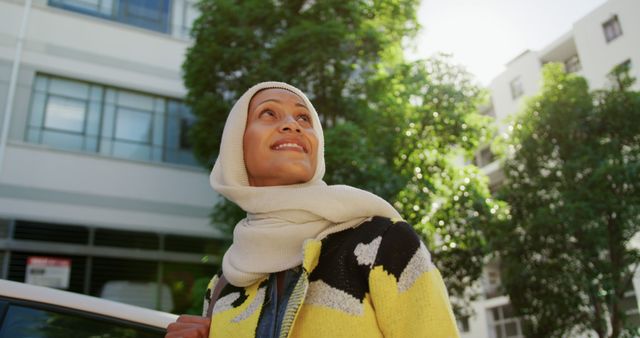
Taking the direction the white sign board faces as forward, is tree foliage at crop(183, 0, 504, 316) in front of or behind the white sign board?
in front

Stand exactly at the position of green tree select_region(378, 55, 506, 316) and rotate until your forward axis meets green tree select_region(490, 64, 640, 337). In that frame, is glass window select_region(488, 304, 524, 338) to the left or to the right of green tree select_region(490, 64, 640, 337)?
left

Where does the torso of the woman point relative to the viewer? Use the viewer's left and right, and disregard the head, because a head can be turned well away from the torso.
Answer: facing the viewer and to the left of the viewer

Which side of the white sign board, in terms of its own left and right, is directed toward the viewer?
front

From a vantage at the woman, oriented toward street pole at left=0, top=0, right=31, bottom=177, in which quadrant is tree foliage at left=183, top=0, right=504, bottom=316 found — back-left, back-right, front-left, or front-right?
front-right

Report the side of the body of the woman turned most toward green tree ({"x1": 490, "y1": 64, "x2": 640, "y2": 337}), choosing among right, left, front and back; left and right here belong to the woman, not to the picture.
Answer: back

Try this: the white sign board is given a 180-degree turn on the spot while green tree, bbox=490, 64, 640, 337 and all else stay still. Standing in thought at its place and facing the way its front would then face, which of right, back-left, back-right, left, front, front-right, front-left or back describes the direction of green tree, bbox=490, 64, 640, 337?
back-right

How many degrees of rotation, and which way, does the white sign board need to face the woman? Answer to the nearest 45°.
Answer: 0° — it already faces them

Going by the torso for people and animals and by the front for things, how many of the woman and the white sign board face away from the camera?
0

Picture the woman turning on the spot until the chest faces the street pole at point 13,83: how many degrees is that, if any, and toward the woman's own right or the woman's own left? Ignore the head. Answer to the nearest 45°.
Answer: approximately 90° to the woman's own right

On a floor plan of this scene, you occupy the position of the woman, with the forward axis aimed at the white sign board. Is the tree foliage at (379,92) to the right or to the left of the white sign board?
right

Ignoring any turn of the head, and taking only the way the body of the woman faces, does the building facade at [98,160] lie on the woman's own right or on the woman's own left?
on the woman's own right

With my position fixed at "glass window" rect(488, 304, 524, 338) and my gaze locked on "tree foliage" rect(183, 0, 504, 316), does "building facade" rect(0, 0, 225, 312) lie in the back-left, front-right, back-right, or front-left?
front-right

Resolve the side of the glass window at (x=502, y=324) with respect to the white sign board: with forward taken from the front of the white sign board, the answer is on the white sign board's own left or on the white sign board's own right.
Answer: on the white sign board's own left
